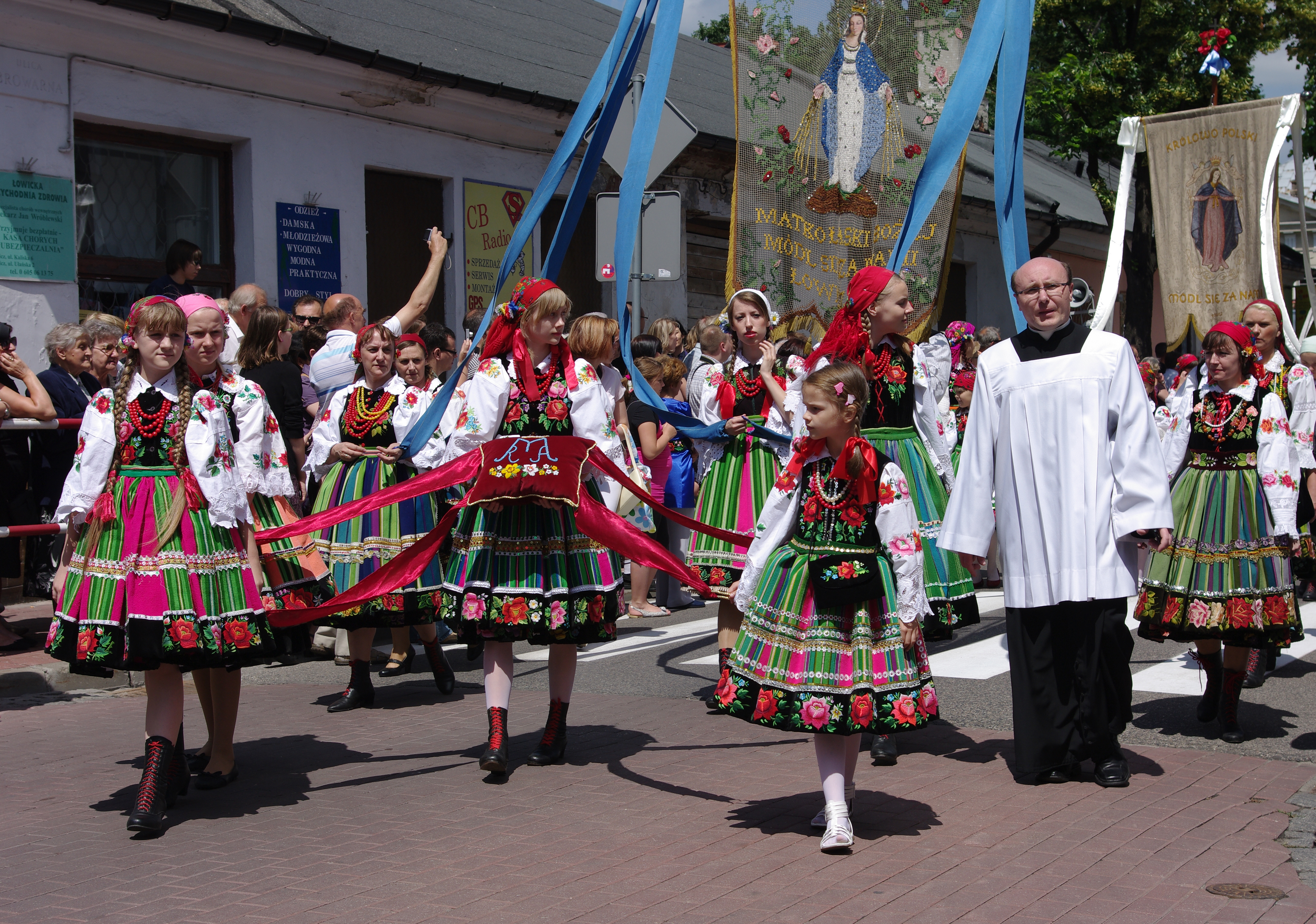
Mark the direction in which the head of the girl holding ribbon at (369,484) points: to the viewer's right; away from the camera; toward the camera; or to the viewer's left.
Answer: toward the camera

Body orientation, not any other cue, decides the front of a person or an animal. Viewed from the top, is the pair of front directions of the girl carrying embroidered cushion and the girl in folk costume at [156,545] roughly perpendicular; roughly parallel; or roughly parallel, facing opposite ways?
roughly parallel

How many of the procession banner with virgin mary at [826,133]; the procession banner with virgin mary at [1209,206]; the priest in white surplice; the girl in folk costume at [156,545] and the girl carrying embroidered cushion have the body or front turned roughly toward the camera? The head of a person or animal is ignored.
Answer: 5

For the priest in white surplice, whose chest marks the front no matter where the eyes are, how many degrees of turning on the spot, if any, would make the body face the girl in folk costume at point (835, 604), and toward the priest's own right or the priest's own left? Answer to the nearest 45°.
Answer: approximately 45° to the priest's own right

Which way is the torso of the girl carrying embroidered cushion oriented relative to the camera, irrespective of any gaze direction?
toward the camera

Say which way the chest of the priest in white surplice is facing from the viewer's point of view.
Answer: toward the camera

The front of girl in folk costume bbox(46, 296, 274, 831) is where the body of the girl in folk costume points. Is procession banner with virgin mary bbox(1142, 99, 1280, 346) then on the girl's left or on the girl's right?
on the girl's left

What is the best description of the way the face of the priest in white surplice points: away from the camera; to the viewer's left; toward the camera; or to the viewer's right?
toward the camera

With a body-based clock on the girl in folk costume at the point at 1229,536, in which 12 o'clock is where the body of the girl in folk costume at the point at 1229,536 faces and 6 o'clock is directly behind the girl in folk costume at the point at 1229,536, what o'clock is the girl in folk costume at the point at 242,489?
the girl in folk costume at the point at 242,489 is roughly at 2 o'clock from the girl in folk costume at the point at 1229,536.

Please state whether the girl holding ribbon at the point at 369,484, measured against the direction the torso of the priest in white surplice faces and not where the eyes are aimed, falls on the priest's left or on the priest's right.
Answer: on the priest's right

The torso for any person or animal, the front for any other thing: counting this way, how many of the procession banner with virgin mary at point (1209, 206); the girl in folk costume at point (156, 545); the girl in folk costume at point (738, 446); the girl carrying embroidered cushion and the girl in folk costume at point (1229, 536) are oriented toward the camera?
5

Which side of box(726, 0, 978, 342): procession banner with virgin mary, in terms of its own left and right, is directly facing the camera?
front

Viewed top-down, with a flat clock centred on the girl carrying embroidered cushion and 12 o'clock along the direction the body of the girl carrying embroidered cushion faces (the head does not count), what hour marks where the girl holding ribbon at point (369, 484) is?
The girl holding ribbon is roughly at 5 o'clock from the girl carrying embroidered cushion.

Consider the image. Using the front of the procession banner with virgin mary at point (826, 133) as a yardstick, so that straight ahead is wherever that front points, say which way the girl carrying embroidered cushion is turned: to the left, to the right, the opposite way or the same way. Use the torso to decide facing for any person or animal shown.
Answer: the same way
